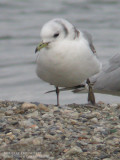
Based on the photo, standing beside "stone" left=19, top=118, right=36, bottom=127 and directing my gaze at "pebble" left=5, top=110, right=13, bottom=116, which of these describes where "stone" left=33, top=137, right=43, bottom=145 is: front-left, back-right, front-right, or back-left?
back-left

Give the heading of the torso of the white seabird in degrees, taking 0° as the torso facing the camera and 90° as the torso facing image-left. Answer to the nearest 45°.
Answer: approximately 45°
